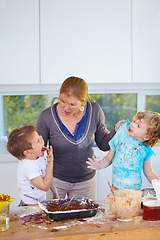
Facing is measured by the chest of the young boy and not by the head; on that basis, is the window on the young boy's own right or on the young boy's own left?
on the young boy's own left

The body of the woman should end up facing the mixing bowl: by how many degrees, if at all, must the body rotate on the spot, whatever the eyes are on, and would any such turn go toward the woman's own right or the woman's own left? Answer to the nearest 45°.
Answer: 0° — they already face it

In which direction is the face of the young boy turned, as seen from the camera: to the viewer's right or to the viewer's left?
to the viewer's right

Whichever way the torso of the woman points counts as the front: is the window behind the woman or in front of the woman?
behind

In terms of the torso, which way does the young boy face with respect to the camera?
to the viewer's right

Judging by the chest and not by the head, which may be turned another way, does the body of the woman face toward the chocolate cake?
yes

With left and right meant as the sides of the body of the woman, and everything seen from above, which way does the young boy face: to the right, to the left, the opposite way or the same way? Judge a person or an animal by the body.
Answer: to the left
